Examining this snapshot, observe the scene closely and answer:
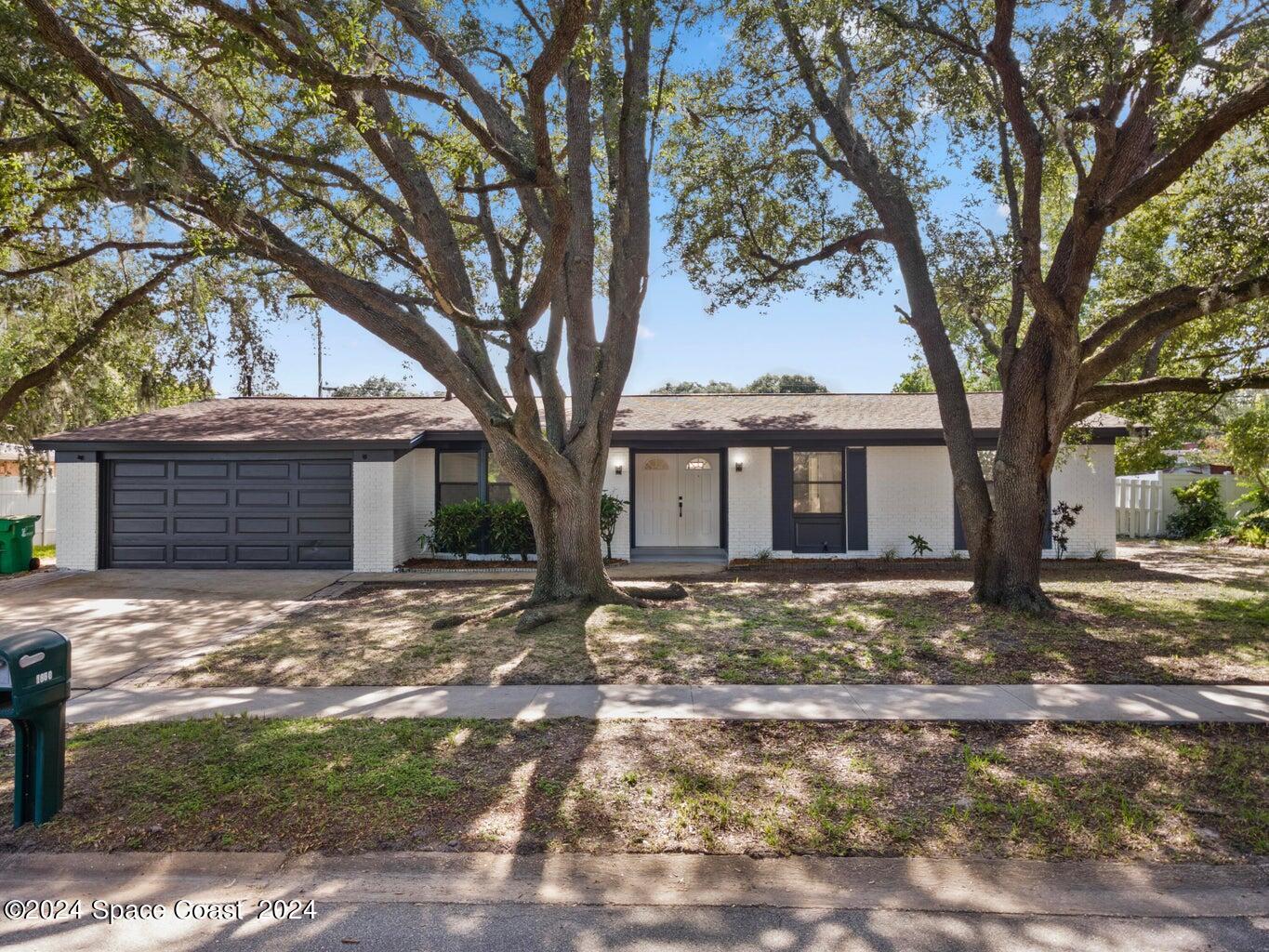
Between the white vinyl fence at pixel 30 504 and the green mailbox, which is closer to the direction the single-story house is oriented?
the green mailbox

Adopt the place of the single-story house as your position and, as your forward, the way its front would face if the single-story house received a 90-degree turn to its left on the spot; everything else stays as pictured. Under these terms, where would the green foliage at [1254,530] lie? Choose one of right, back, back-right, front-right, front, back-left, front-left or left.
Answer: front

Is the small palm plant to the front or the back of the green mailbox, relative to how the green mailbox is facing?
to the back

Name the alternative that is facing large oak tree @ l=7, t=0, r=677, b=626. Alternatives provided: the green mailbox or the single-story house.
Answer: the single-story house

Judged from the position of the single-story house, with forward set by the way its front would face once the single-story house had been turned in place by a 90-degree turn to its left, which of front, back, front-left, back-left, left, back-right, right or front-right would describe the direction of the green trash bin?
back

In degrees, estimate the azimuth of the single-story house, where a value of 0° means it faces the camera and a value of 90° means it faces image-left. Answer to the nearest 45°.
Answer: approximately 0°

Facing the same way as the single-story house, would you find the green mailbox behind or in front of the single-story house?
in front

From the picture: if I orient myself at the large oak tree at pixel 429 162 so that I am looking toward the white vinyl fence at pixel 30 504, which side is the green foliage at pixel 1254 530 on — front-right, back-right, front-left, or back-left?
back-right

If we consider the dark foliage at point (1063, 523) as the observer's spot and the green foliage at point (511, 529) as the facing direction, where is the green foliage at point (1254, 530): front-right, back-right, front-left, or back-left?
back-right

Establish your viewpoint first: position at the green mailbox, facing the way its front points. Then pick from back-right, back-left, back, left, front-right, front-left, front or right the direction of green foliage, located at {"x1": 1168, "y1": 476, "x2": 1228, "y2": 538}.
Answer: back-left

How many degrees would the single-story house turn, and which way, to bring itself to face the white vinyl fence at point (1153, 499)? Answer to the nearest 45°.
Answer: approximately 90° to its left

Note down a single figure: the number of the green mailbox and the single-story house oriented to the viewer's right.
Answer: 0

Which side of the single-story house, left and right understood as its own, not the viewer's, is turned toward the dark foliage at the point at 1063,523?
left

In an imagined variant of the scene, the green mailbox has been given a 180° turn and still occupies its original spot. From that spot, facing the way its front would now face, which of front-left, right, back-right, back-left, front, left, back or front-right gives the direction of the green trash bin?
front-left

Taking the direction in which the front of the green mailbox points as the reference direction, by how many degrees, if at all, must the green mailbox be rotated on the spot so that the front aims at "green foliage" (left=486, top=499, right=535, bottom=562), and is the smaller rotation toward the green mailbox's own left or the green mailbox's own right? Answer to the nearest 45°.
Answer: approximately 180°
